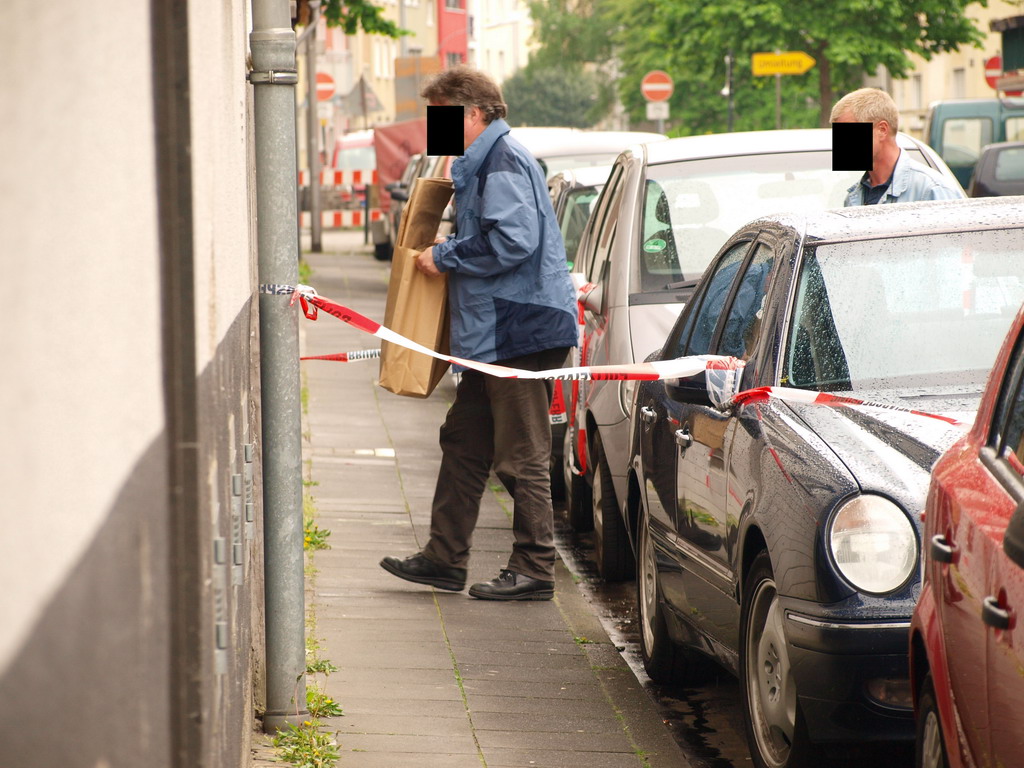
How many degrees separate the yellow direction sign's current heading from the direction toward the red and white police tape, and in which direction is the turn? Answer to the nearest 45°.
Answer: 0° — it already faces it

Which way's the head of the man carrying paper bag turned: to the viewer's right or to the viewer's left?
to the viewer's left

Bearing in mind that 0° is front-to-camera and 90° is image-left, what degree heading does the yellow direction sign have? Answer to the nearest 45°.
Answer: approximately 0°

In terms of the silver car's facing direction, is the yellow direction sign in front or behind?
behind

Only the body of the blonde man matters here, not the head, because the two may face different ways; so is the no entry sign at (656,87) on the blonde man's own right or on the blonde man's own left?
on the blonde man's own right

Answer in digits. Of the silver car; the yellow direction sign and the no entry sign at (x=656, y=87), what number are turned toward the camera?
3

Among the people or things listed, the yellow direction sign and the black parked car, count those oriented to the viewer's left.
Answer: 0

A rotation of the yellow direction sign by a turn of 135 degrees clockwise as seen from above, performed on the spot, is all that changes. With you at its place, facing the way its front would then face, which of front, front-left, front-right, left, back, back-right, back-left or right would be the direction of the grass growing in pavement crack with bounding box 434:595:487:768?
back-left

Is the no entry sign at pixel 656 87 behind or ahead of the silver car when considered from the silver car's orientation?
behind

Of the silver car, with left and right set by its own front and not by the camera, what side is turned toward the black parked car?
front

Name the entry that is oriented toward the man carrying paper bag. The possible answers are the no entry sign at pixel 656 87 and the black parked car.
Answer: the no entry sign

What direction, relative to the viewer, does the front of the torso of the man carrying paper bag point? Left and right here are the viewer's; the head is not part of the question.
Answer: facing to the left of the viewer

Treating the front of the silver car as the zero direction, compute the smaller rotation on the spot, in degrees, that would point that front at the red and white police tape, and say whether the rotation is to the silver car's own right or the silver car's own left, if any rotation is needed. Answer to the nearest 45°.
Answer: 0° — it already faces it
